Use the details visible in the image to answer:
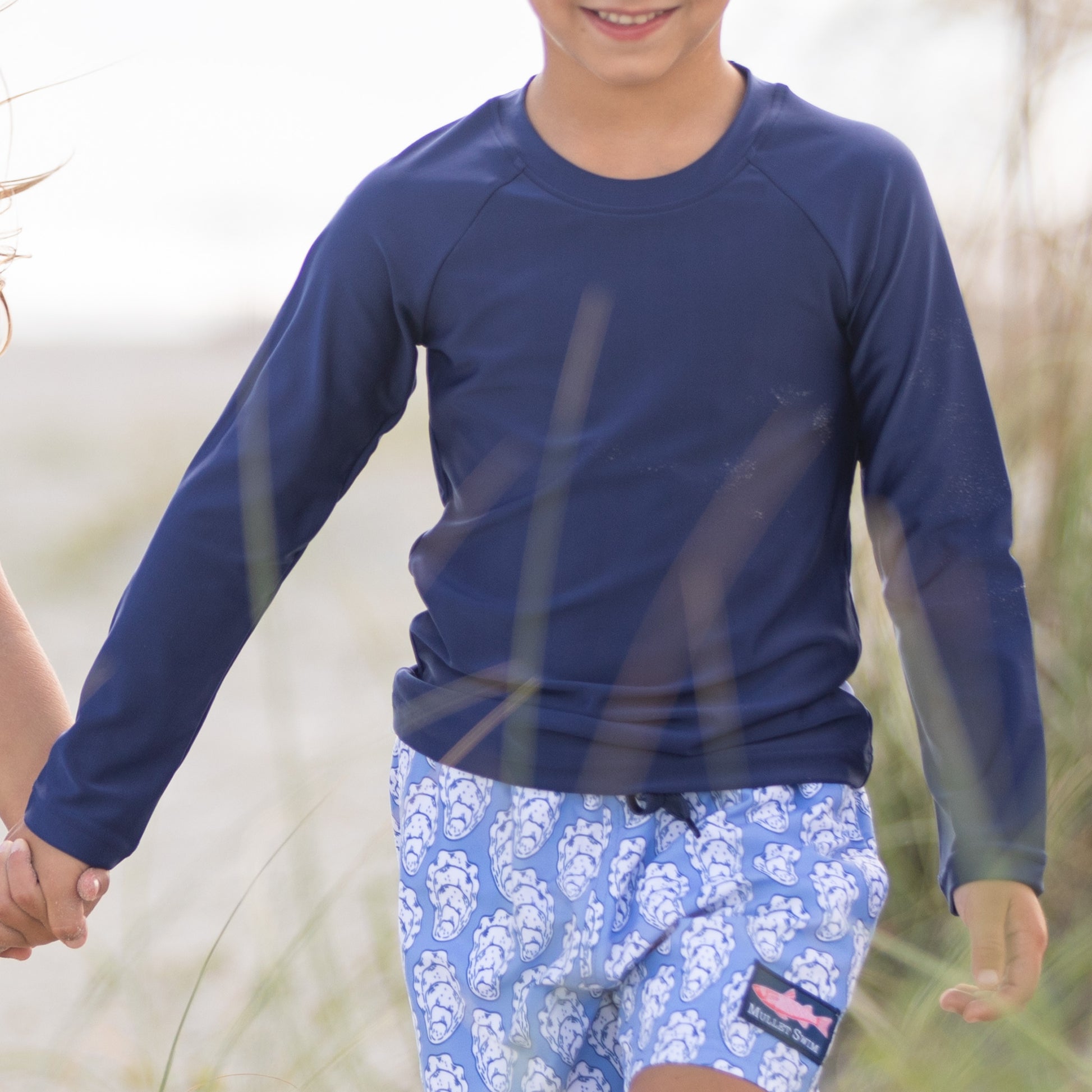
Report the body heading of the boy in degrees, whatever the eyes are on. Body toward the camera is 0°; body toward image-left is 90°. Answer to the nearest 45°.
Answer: approximately 0°
